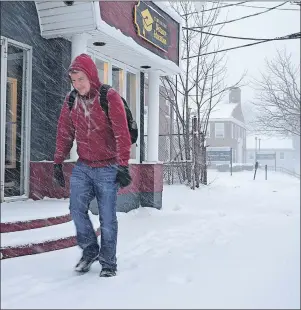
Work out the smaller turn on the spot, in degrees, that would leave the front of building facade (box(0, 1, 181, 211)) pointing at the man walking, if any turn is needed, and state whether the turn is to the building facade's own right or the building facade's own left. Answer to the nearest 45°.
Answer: approximately 45° to the building facade's own right

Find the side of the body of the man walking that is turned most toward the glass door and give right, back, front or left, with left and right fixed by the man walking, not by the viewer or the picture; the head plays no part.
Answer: right

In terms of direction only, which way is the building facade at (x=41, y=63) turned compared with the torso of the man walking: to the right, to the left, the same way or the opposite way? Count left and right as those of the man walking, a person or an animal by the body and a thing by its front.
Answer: to the left

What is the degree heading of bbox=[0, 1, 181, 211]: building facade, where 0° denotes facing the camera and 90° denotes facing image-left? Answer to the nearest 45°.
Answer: approximately 315°

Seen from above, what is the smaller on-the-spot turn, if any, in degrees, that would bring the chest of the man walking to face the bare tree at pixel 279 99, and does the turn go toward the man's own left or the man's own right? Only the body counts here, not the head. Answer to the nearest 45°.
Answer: approximately 180°

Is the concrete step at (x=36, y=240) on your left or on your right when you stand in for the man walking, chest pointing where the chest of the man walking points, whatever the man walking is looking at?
on your right

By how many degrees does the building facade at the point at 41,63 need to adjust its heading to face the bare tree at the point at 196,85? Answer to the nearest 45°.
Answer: approximately 90° to its left

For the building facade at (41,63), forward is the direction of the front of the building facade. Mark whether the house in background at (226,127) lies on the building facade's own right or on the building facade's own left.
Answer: on the building facade's own left

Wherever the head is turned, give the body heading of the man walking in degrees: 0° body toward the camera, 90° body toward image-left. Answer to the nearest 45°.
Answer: approximately 45°
